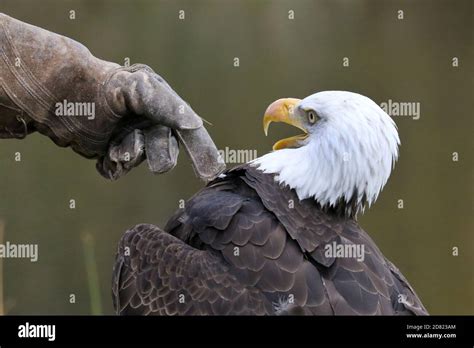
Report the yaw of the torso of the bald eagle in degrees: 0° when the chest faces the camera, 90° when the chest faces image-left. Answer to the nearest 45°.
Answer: approximately 135°
